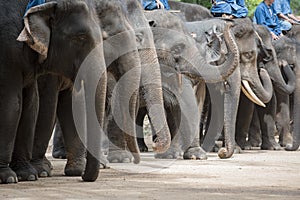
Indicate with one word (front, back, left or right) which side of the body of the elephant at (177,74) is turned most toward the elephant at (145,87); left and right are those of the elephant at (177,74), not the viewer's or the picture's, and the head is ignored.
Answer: right

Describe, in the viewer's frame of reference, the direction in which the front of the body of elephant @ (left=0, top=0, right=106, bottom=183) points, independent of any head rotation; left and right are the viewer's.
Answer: facing to the right of the viewer

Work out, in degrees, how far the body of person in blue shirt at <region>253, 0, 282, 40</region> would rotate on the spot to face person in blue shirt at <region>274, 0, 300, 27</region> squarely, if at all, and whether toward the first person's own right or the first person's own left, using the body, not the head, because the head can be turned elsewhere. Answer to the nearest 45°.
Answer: approximately 90° to the first person's own left

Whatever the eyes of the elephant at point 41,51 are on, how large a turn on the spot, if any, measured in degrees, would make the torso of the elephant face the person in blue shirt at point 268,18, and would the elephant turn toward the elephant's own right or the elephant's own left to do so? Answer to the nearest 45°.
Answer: approximately 45° to the elephant's own left

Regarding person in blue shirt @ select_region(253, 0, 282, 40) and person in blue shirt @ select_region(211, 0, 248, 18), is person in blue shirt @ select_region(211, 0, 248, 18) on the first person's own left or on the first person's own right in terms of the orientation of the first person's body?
on the first person's own right

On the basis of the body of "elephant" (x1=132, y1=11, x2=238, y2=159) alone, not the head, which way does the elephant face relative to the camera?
to the viewer's right

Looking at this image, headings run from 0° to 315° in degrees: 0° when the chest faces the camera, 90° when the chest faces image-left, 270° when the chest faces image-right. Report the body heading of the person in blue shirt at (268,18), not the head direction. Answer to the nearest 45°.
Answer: approximately 315°
